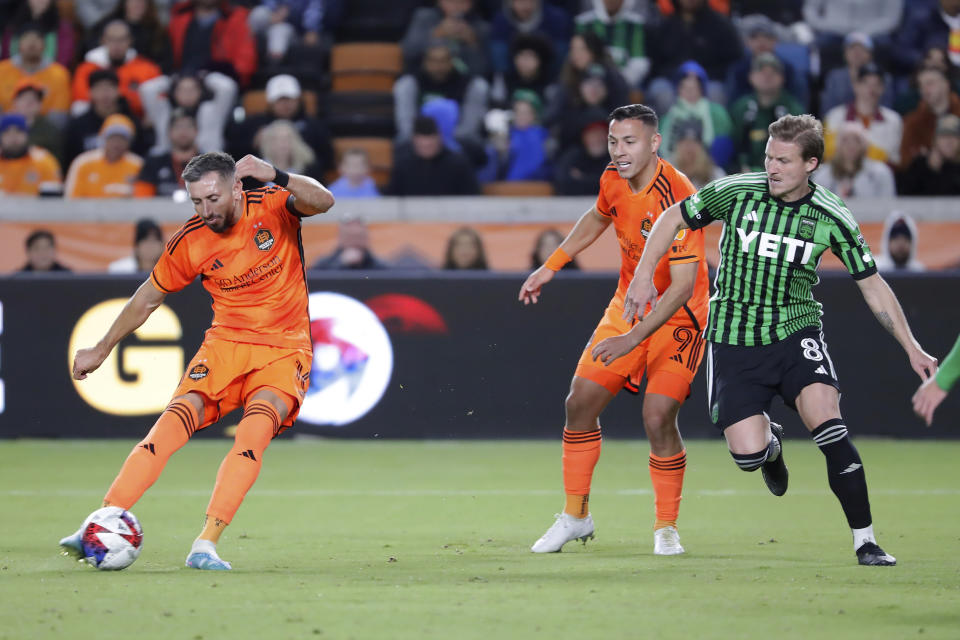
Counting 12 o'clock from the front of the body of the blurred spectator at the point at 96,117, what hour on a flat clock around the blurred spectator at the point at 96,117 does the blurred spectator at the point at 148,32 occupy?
the blurred spectator at the point at 148,32 is roughly at 7 o'clock from the blurred spectator at the point at 96,117.

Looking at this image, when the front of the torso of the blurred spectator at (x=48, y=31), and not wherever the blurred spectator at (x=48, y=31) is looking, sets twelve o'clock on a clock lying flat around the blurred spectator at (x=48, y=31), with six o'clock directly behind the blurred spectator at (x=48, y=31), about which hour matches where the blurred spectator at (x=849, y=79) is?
the blurred spectator at (x=849, y=79) is roughly at 10 o'clock from the blurred spectator at (x=48, y=31).

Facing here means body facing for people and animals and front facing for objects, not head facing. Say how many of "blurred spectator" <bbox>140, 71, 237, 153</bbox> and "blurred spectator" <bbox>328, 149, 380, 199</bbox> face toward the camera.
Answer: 2

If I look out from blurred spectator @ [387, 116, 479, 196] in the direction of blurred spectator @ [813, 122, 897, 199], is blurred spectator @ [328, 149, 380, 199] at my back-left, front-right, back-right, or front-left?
back-right

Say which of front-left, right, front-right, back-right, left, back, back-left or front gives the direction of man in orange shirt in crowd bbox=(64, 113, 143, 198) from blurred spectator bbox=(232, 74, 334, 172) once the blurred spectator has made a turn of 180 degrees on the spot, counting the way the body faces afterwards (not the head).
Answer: left

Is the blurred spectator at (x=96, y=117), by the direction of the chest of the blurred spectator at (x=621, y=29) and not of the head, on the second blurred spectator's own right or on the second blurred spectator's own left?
on the second blurred spectator's own right

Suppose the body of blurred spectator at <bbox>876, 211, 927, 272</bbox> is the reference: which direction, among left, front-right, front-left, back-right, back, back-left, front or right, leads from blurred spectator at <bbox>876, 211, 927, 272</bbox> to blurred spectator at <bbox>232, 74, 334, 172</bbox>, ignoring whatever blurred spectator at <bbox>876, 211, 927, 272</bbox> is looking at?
right

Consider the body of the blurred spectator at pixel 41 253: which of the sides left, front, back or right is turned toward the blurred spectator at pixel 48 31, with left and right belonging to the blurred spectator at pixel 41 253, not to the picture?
back

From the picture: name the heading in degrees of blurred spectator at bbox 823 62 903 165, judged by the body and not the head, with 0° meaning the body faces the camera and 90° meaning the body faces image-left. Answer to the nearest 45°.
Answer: approximately 0°

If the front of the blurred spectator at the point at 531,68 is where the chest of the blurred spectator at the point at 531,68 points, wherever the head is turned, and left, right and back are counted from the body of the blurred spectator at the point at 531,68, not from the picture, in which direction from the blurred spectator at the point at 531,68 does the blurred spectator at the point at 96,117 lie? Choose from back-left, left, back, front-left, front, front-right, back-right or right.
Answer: right
